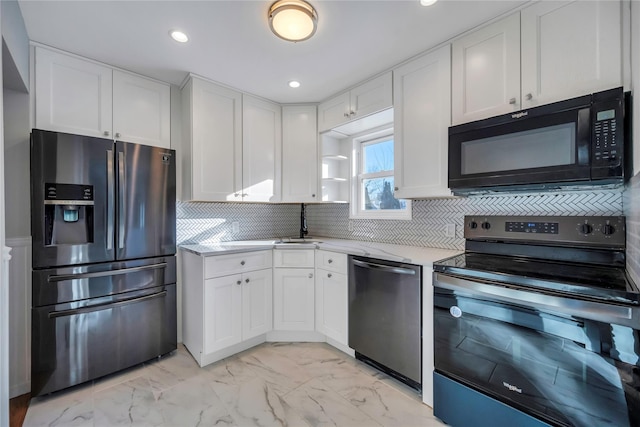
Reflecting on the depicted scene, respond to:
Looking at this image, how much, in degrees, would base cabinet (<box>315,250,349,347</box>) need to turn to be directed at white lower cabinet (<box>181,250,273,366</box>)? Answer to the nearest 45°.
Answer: approximately 45° to its right

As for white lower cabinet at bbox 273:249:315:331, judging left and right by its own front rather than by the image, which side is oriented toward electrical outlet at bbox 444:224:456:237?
left
